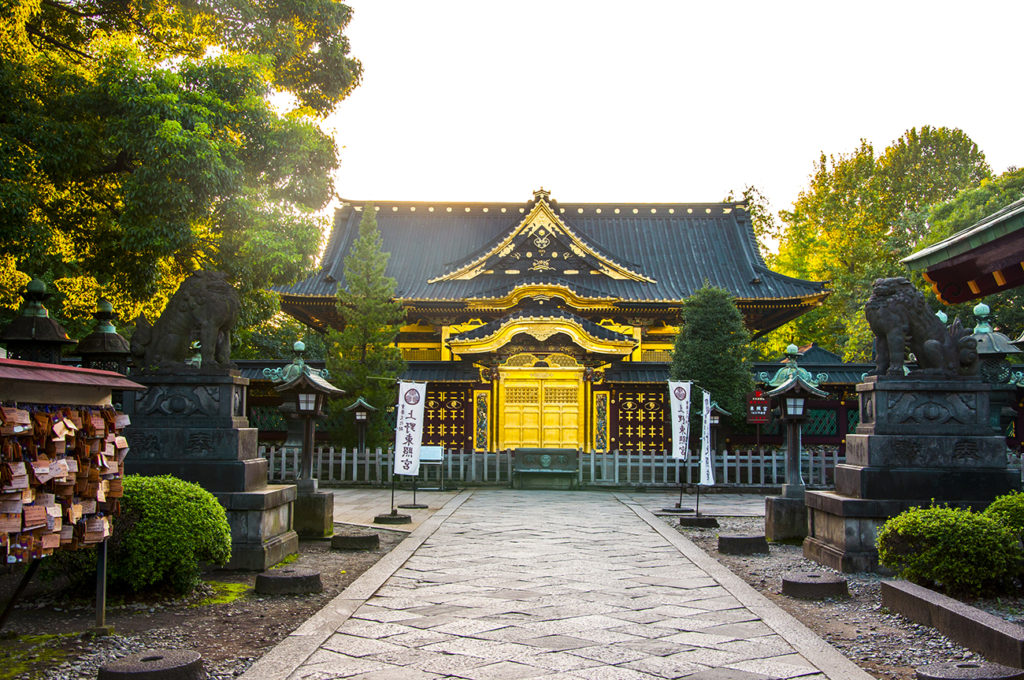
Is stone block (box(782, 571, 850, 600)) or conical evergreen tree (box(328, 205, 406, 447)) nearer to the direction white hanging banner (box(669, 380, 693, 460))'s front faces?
the stone block

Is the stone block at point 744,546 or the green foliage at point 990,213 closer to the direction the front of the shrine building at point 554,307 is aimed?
the stone block

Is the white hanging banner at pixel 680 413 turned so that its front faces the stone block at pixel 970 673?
yes

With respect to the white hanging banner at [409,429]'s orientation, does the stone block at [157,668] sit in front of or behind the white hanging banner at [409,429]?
in front

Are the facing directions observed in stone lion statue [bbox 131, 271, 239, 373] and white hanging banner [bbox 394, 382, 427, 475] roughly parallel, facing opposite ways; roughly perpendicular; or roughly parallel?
roughly perpendicular

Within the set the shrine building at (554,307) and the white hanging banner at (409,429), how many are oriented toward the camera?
2

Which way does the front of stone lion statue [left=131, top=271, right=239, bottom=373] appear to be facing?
to the viewer's right

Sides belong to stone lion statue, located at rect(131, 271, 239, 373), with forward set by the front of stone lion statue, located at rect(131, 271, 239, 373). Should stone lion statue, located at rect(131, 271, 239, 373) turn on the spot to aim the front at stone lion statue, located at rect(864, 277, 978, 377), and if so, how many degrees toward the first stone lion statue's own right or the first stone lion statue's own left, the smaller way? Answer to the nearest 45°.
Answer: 0° — it already faces it

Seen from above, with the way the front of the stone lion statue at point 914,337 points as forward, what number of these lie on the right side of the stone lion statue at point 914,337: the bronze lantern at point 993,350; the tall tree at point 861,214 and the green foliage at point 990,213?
3

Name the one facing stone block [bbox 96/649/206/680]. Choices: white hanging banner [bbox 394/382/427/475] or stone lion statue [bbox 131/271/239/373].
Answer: the white hanging banner

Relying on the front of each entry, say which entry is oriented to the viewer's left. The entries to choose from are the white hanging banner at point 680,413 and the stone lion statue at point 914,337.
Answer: the stone lion statue

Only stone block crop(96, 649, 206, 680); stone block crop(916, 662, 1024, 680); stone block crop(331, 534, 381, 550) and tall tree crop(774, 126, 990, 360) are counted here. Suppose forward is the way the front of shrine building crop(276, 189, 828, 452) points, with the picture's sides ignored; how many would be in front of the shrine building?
3

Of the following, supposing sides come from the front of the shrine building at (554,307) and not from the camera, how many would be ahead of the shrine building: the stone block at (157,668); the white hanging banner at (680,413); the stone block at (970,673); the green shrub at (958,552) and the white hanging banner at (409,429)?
5

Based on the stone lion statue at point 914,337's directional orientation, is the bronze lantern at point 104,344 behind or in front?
in front

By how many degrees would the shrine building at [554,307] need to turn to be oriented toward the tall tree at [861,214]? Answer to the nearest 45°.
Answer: approximately 135° to its left
